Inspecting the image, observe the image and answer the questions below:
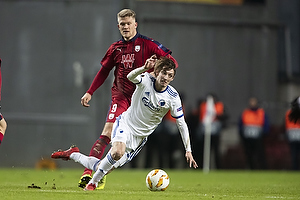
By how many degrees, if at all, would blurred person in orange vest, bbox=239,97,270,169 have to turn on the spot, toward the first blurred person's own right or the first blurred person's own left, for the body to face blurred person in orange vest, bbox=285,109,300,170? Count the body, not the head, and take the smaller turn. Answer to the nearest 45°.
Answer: approximately 135° to the first blurred person's own left

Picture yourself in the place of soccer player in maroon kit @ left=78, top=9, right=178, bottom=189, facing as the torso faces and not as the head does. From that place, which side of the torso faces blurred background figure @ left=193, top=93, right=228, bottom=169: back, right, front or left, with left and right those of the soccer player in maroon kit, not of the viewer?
back

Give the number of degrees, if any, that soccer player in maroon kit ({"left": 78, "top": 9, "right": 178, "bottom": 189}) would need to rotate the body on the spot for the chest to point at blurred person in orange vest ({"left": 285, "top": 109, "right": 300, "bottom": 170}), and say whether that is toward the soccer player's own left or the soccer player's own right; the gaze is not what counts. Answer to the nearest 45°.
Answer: approximately 135° to the soccer player's own left

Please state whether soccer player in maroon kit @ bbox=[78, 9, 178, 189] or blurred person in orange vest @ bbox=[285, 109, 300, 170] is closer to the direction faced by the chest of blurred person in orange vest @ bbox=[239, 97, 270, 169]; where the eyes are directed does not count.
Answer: the soccer player in maroon kit

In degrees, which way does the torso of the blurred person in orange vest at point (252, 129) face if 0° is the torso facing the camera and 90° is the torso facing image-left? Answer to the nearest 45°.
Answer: approximately 0°

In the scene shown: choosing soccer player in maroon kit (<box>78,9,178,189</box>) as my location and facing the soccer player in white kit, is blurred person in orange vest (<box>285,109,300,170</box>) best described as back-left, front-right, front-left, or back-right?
back-left

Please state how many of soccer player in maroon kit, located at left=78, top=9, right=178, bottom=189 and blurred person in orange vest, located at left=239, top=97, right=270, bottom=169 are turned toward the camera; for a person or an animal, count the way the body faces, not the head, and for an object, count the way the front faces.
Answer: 2

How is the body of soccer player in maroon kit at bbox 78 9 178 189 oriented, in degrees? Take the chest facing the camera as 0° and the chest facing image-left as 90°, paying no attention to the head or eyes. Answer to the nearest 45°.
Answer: approximately 0°

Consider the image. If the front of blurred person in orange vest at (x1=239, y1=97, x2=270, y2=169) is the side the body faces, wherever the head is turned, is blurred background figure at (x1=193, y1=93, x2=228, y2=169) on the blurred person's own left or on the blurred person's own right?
on the blurred person's own right
